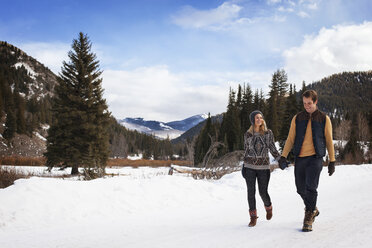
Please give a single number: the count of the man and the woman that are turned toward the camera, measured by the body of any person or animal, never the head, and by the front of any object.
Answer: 2

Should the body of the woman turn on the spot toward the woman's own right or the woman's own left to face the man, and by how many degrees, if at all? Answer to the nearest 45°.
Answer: approximately 45° to the woman's own left

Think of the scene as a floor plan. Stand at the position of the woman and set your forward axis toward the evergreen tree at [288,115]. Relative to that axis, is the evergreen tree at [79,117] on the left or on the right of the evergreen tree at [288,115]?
left

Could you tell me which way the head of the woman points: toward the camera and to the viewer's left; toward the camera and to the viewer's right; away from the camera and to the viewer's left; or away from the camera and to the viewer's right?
toward the camera and to the viewer's right

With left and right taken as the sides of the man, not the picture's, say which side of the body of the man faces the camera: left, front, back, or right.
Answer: front

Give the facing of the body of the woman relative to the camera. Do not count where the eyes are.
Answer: toward the camera

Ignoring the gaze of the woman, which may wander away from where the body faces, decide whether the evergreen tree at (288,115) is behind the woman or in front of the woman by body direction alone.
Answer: behind

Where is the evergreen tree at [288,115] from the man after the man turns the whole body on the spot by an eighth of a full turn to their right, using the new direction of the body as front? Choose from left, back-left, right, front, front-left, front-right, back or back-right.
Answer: back-right

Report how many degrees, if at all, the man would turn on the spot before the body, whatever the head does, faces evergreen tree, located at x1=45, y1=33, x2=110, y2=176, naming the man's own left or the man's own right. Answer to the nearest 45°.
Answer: approximately 135° to the man's own right

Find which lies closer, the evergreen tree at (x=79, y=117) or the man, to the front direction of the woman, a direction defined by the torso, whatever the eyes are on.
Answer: the man

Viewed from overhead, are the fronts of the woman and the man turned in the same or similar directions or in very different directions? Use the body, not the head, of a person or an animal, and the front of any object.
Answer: same or similar directions

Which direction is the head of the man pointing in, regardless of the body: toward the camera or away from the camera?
toward the camera
